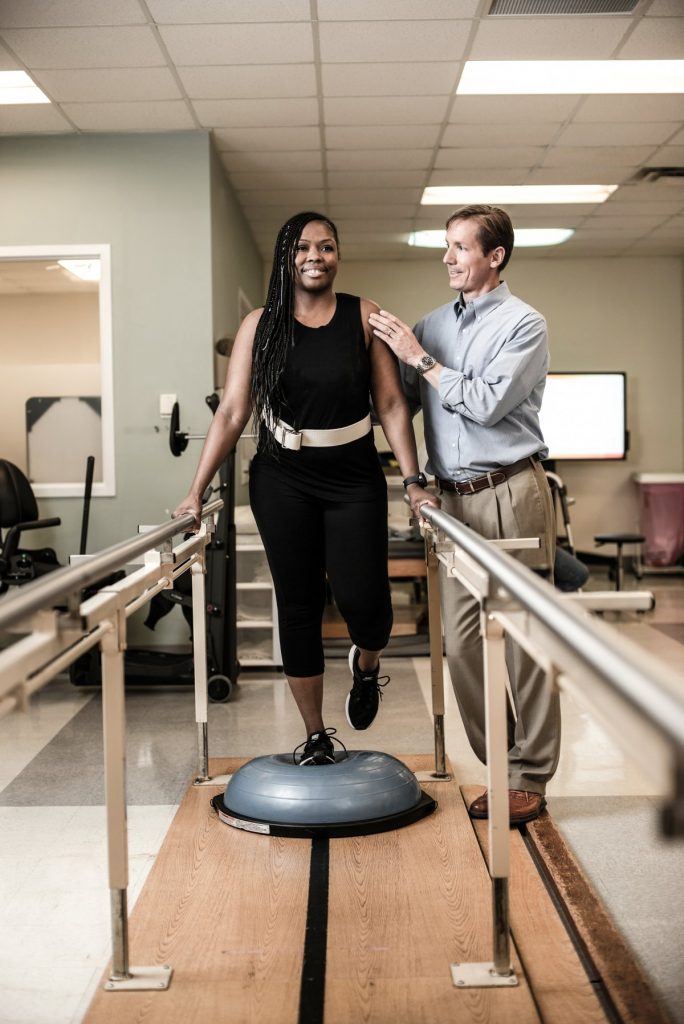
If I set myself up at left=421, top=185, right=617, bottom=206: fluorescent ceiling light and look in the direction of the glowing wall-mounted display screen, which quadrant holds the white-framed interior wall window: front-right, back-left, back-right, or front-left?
back-left

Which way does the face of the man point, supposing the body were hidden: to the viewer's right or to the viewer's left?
to the viewer's left

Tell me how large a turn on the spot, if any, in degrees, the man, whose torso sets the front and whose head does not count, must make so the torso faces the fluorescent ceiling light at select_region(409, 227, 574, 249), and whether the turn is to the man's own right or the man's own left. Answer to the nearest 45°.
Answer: approximately 135° to the man's own right

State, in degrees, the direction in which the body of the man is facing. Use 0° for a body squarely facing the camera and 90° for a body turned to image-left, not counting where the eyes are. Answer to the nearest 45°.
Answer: approximately 45°

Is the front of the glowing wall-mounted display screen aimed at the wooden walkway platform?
yes

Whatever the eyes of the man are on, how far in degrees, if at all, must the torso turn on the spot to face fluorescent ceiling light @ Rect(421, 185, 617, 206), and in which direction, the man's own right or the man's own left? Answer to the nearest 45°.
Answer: approximately 135° to the man's own right

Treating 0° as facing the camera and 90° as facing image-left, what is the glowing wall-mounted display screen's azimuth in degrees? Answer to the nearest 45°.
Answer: approximately 0°
